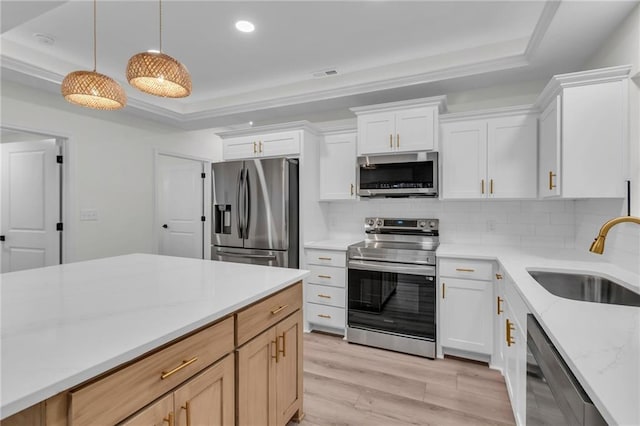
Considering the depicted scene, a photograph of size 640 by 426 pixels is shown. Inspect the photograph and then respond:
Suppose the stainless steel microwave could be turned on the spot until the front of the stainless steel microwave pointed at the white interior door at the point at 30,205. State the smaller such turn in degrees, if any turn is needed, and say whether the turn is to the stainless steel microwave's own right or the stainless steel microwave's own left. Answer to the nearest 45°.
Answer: approximately 90° to the stainless steel microwave's own right

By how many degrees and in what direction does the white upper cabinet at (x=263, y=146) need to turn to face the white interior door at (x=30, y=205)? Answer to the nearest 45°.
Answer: approximately 45° to its right

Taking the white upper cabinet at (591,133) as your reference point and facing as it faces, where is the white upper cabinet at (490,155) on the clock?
the white upper cabinet at (490,155) is roughly at 1 o'clock from the white upper cabinet at (591,133).

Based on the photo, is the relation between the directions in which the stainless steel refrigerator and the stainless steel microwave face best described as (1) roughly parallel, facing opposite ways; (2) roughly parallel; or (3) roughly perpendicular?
roughly parallel

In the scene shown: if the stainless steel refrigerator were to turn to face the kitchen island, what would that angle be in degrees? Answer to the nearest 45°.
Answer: approximately 45° to its left

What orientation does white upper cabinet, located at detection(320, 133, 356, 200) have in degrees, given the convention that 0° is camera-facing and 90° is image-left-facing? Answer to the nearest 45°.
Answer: approximately 0°

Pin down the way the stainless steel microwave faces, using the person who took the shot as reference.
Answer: facing the viewer

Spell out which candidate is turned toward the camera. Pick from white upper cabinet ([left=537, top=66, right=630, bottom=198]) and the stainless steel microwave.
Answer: the stainless steel microwave

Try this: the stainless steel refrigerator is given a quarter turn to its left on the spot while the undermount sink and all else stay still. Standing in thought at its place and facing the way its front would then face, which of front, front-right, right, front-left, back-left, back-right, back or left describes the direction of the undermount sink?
front

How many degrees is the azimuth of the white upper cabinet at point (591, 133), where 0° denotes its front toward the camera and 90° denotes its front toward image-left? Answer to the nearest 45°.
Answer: approximately 90°

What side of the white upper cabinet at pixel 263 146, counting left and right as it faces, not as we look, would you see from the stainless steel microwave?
left

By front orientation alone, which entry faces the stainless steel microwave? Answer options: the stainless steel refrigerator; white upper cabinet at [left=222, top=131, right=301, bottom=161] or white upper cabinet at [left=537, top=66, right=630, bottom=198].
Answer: white upper cabinet at [left=537, top=66, right=630, bottom=198]

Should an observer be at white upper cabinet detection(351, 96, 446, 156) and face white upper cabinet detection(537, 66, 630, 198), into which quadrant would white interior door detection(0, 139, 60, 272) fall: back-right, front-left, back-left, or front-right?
back-right

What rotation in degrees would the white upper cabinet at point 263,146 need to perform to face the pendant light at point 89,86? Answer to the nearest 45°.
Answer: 0° — it already faces it

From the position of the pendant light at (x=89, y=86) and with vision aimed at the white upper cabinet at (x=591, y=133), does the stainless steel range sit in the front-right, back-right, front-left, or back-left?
front-left
